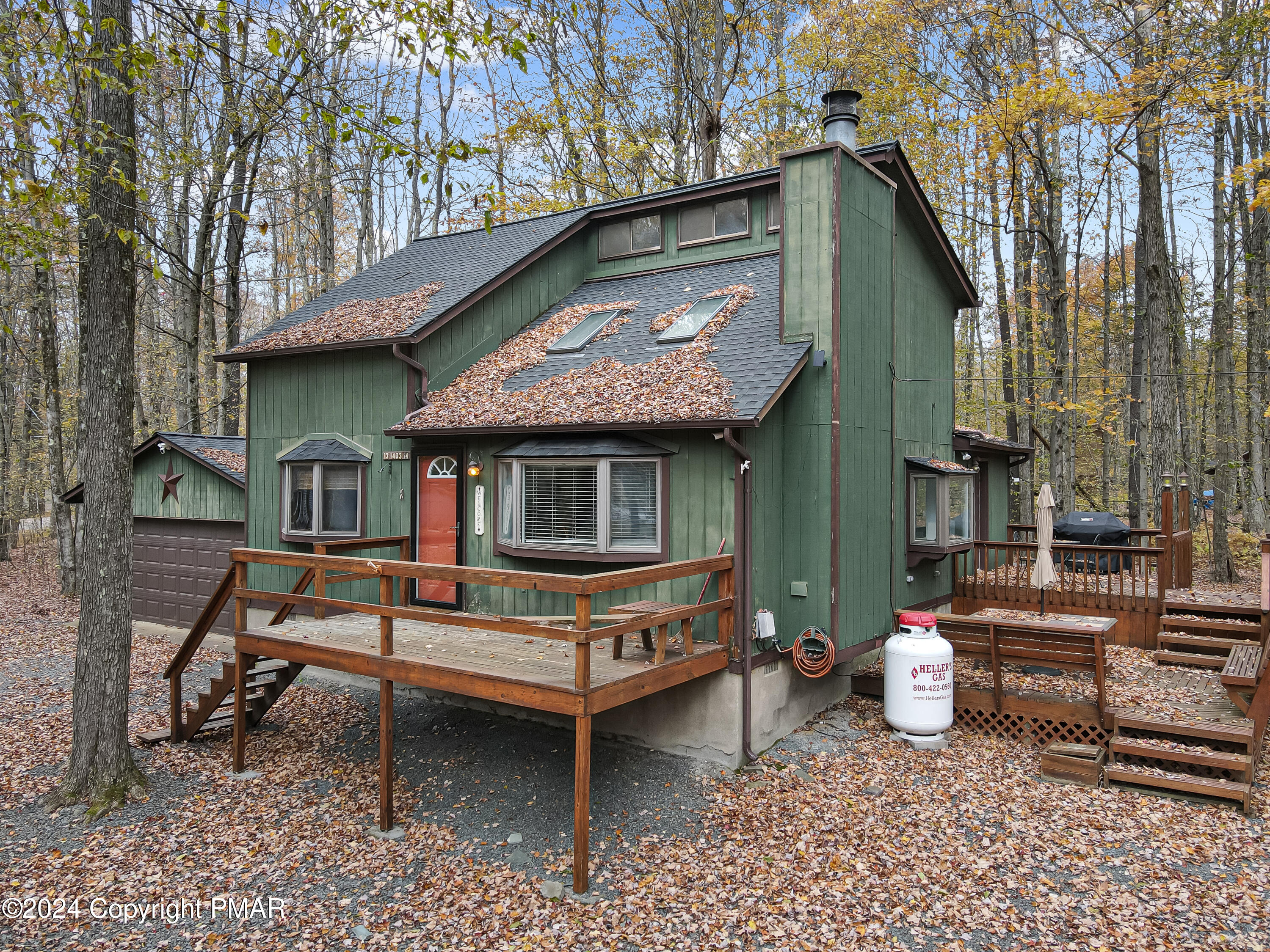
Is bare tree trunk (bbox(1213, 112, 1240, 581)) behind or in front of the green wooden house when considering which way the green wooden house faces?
behind

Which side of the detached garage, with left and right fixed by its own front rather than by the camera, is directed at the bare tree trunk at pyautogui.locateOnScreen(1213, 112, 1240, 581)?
left

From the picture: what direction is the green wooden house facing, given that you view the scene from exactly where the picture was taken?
facing the viewer and to the left of the viewer

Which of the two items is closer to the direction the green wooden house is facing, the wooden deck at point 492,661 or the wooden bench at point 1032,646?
the wooden deck

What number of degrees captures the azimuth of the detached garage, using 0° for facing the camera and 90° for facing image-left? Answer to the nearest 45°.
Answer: approximately 45°

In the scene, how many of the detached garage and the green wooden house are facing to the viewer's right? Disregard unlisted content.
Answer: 0

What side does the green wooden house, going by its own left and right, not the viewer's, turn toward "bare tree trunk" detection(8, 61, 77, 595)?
right

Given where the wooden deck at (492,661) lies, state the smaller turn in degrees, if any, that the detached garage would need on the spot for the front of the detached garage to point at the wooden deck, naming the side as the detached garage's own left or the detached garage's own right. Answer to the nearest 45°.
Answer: approximately 45° to the detached garage's own left

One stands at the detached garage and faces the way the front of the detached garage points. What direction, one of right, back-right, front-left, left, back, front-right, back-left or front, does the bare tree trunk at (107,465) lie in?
front-left

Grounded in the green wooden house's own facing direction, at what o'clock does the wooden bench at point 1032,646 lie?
The wooden bench is roughly at 8 o'clock from the green wooden house.

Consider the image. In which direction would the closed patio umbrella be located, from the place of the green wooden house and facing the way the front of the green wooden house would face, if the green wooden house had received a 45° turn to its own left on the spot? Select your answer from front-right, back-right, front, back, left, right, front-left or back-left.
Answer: left
